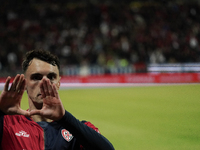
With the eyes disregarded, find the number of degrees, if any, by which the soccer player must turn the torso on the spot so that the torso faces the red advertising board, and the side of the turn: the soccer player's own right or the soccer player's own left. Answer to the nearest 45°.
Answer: approximately 180°

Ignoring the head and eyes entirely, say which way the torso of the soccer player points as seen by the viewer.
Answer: toward the camera
